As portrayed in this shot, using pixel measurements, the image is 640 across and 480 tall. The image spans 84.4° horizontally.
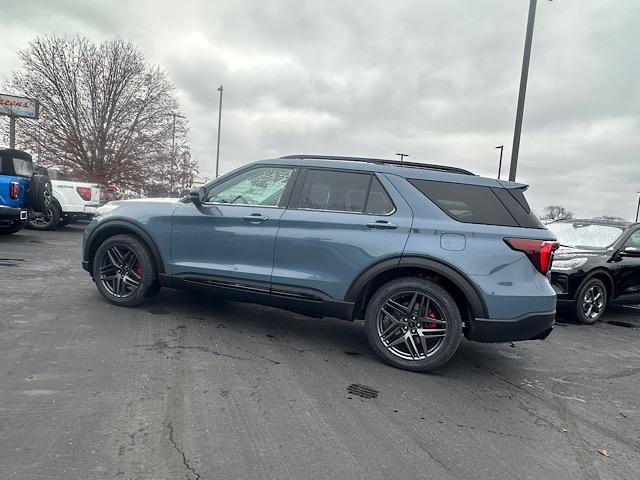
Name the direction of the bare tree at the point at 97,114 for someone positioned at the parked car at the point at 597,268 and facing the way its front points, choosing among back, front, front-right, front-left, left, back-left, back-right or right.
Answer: front-right

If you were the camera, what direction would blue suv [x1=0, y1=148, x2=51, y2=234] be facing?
facing away from the viewer and to the left of the viewer

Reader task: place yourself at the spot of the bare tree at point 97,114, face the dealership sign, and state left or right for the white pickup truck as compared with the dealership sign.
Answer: left

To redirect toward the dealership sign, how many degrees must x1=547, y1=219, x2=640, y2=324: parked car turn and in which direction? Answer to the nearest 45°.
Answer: approximately 45° to its right

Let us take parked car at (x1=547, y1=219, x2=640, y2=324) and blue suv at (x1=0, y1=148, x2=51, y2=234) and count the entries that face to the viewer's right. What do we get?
0

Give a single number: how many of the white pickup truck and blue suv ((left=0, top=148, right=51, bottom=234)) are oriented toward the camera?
0

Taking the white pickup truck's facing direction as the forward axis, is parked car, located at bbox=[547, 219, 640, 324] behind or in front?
behind

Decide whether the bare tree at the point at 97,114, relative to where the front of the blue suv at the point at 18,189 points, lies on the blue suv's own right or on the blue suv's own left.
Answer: on the blue suv's own right

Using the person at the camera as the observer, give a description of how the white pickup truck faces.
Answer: facing away from the viewer and to the left of the viewer

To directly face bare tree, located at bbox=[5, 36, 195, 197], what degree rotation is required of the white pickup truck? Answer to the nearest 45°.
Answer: approximately 45° to its right
